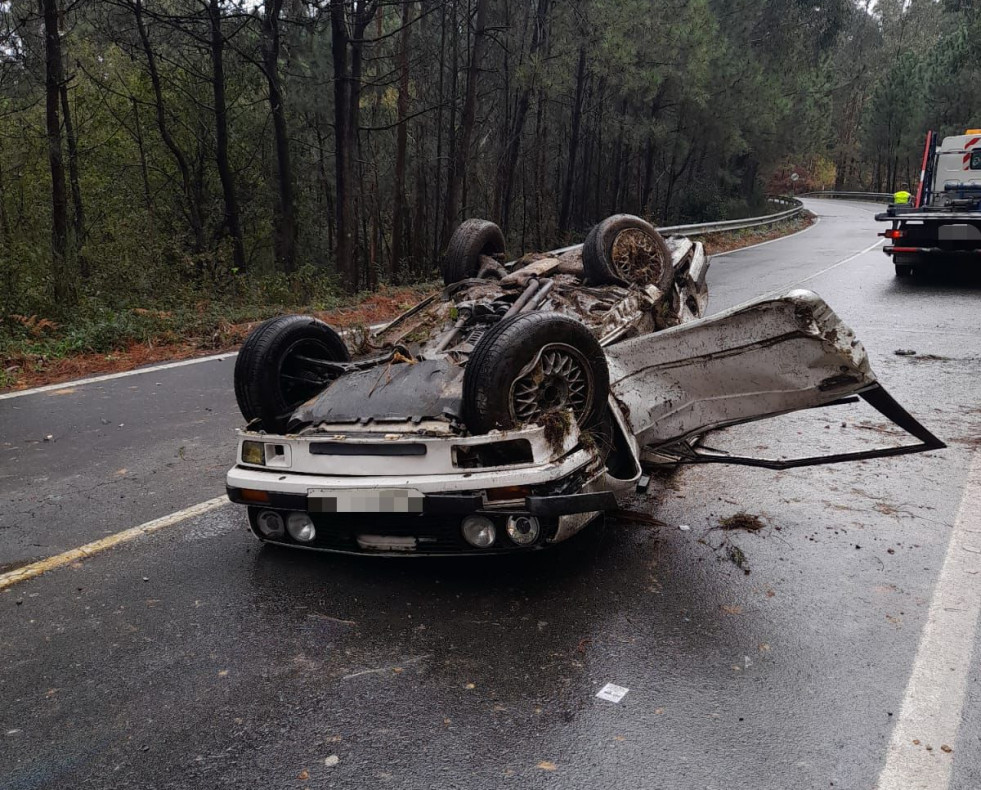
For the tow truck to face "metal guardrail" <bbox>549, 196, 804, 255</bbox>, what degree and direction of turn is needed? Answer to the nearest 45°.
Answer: approximately 45° to its left

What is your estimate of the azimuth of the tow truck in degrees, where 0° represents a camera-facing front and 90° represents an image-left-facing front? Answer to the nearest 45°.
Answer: approximately 180°

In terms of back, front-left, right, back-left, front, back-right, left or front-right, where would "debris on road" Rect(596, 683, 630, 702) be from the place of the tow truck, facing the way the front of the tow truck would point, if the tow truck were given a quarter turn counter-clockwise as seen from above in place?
left

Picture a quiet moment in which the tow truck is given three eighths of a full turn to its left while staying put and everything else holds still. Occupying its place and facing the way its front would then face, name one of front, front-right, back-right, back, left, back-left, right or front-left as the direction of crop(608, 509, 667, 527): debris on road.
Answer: front-left

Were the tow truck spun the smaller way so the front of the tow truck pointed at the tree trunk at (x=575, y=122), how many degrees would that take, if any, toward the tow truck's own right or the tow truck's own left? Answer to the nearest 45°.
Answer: approximately 45° to the tow truck's own left

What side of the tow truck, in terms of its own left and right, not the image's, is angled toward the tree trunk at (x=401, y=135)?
left

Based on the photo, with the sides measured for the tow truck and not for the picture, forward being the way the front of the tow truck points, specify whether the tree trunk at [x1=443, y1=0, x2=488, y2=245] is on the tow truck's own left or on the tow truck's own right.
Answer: on the tow truck's own left

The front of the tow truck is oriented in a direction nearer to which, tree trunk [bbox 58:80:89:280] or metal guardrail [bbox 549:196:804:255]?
the metal guardrail

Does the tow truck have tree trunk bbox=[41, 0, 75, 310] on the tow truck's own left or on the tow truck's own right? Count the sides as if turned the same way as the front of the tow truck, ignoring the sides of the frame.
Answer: on the tow truck's own left

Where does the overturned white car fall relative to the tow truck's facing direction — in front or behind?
behind

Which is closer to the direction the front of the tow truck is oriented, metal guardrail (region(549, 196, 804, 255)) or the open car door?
the metal guardrail

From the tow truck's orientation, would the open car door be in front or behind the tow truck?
behind

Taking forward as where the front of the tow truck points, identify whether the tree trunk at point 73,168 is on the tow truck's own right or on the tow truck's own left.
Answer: on the tow truck's own left
